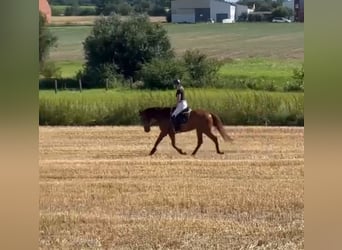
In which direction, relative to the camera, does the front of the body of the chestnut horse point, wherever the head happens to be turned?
to the viewer's left

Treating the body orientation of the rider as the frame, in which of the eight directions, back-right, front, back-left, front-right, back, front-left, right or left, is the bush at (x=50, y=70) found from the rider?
front

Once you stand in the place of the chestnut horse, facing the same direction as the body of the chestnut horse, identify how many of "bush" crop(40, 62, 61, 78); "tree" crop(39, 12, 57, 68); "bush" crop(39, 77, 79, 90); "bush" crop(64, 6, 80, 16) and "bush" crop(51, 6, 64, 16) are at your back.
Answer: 0

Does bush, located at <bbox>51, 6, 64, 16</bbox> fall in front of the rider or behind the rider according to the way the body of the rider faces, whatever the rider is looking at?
in front

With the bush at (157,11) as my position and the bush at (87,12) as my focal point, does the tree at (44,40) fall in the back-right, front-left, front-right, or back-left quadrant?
front-left

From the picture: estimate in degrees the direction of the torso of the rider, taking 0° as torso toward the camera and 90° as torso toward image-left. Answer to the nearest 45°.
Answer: approximately 90°
